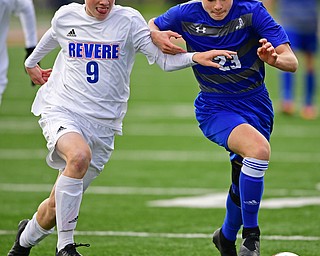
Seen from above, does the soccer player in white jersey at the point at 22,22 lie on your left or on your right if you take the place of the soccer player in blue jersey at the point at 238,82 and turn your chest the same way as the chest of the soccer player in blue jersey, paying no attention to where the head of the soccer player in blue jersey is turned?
on your right
